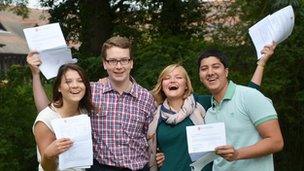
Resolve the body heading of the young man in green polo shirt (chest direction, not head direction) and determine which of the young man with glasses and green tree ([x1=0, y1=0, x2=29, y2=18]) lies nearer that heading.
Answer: the young man with glasses

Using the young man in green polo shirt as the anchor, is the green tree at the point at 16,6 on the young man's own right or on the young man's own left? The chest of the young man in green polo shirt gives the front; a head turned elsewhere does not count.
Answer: on the young man's own right

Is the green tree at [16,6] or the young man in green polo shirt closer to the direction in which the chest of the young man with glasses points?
the young man in green polo shirt

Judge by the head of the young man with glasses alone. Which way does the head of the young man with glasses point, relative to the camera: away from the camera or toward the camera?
toward the camera

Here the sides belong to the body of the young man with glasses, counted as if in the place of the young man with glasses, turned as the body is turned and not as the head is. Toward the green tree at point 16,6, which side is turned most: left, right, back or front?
back

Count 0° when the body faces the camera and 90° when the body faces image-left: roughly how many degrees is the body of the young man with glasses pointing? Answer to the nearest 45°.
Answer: approximately 0°

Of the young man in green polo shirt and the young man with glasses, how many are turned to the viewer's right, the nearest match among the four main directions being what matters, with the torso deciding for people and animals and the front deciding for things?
0

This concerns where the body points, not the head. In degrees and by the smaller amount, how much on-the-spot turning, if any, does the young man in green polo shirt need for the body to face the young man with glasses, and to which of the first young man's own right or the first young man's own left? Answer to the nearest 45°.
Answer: approximately 45° to the first young man's own right

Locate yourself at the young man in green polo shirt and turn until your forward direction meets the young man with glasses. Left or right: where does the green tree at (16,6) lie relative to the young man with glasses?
right

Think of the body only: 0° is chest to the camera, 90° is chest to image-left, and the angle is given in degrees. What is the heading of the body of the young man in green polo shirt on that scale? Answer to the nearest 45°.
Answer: approximately 45°

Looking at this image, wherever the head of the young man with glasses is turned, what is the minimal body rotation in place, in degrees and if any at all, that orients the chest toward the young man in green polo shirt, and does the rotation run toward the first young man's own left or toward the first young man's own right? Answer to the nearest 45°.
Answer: approximately 45° to the first young man's own left

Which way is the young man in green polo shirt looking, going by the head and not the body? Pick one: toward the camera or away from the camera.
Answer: toward the camera

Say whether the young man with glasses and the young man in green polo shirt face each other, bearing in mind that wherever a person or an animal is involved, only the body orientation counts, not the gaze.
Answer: no
